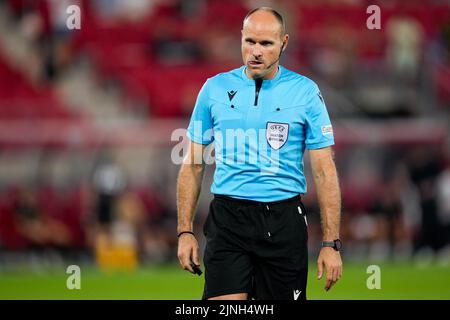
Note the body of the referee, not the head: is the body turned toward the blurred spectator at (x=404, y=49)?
no

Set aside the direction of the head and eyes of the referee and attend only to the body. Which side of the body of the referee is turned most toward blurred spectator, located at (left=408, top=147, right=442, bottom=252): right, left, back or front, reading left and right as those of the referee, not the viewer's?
back

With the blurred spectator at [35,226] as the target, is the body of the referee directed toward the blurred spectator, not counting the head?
no

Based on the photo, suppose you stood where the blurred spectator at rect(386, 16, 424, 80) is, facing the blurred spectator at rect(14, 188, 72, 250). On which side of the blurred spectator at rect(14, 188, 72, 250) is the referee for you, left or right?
left

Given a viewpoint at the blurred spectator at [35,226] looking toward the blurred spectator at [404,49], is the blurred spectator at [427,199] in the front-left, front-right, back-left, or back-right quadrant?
front-right

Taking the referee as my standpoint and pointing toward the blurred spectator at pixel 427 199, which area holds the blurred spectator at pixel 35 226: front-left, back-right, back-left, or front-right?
front-left

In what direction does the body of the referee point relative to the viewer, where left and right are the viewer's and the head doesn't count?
facing the viewer

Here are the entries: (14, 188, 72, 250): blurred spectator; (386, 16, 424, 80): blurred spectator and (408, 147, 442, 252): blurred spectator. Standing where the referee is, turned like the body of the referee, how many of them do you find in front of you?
0
